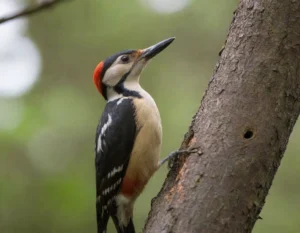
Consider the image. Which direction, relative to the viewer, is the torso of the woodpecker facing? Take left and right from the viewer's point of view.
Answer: facing to the right of the viewer
